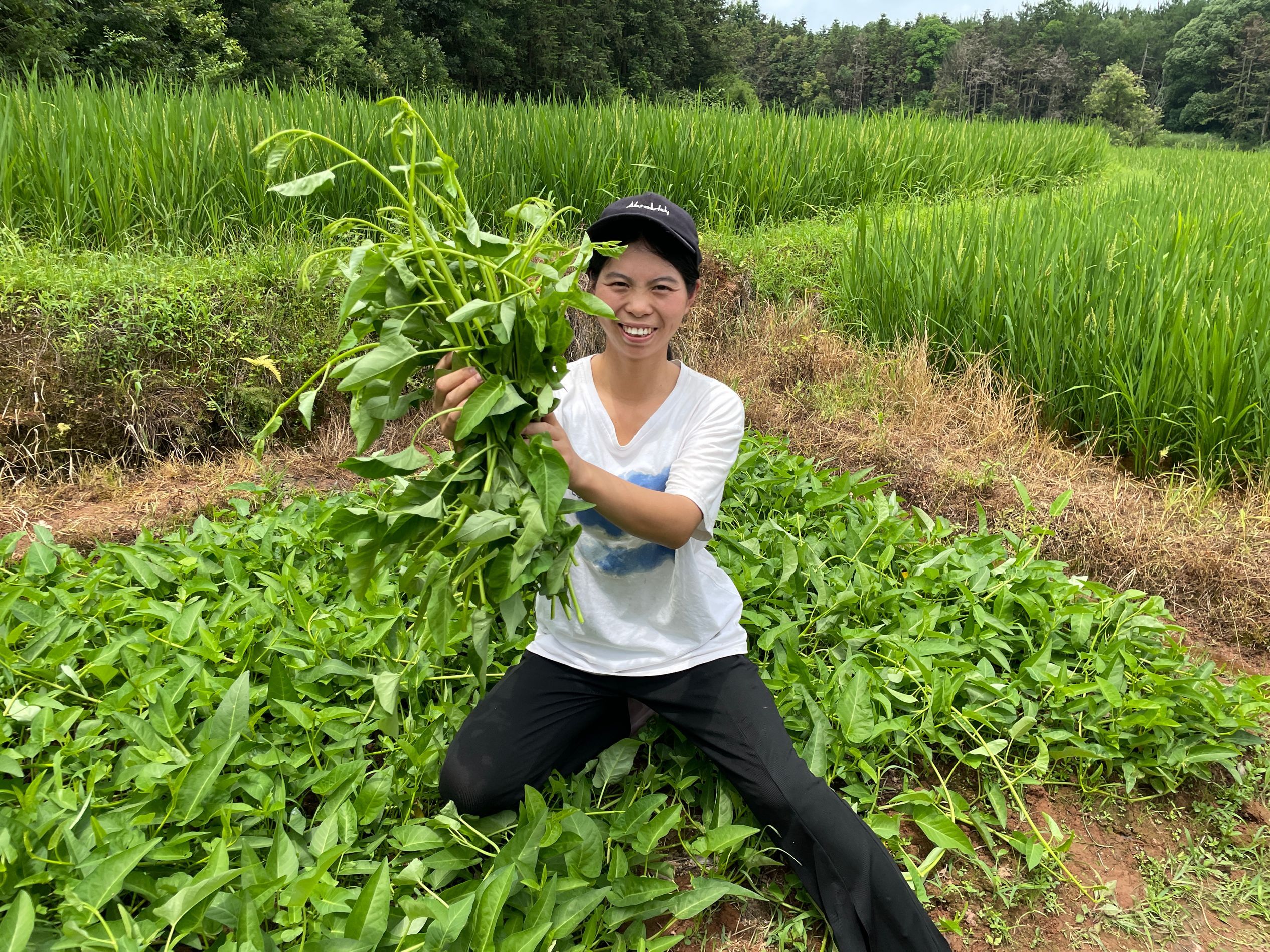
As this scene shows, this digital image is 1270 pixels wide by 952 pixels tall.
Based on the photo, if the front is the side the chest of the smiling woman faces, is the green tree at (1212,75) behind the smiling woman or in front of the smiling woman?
behind

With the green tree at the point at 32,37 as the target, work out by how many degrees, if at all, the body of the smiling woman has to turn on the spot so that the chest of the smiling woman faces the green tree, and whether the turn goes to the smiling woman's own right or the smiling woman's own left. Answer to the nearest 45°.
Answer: approximately 135° to the smiling woman's own right

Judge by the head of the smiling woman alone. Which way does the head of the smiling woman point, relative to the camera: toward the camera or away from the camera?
toward the camera

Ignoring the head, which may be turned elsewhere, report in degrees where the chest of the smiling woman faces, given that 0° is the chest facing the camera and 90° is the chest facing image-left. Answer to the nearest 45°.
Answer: approximately 0°

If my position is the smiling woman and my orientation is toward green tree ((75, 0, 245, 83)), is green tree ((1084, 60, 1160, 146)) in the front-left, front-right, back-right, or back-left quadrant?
front-right

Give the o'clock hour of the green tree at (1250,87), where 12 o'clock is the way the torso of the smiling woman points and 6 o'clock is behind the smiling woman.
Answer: The green tree is roughly at 7 o'clock from the smiling woman.

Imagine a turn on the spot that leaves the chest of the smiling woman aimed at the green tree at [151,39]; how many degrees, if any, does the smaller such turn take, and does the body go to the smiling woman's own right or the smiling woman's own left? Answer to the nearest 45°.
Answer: approximately 135° to the smiling woman's own right
